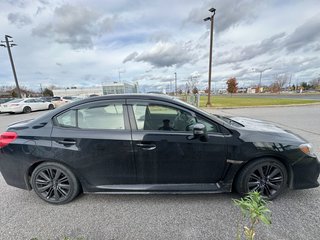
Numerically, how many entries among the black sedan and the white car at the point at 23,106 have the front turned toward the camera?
0

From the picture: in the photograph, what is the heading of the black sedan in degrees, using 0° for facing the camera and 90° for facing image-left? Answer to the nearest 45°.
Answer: approximately 270°
